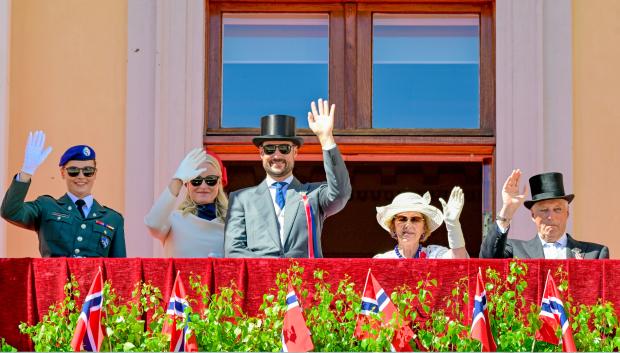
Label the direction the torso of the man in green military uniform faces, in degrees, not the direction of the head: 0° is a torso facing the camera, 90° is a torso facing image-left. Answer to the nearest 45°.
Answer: approximately 0°

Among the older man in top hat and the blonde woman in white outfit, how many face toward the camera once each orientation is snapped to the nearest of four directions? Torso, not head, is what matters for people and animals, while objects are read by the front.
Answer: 2

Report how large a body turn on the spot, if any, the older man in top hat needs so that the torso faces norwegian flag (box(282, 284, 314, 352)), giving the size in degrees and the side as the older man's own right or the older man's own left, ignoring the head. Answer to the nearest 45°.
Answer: approximately 45° to the older man's own right

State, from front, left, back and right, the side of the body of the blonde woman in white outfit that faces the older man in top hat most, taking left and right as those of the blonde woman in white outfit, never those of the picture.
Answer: left

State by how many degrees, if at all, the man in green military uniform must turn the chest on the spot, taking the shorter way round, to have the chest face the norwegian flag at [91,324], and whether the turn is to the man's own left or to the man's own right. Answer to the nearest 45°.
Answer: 0° — they already face it

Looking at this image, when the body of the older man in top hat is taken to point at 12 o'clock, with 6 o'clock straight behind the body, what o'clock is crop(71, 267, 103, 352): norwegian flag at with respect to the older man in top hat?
The norwegian flag is roughly at 2 o'clock from the older man in top hat.
